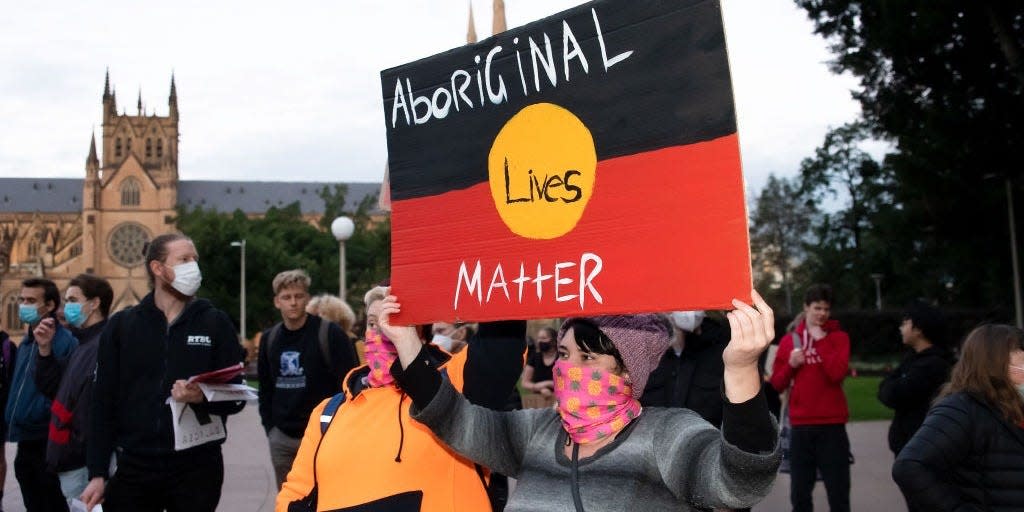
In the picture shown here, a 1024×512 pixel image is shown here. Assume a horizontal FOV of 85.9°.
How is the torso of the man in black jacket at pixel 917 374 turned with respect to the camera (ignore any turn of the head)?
to the viewer's left

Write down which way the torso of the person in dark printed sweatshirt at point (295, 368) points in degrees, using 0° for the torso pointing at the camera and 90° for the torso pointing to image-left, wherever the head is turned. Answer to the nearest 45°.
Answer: approximately 0°

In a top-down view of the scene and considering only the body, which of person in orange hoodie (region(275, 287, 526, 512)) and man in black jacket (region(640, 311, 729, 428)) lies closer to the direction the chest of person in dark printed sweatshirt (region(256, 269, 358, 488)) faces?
the person in orange hoodie

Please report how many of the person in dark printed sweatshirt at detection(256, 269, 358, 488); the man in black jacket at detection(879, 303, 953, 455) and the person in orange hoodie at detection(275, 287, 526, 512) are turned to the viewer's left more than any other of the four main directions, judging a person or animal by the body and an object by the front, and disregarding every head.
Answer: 1

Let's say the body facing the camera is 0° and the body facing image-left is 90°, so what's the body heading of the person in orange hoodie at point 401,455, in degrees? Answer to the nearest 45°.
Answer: approximately 0°

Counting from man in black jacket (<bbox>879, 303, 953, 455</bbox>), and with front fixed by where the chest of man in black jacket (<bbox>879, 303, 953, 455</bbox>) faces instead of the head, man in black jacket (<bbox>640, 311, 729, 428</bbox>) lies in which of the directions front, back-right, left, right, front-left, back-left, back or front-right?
front-left

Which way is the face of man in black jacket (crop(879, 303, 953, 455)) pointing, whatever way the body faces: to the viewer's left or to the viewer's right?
to the viewer's left

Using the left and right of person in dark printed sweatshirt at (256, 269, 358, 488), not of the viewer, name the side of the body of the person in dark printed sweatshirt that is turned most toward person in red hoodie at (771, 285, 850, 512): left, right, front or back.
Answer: left

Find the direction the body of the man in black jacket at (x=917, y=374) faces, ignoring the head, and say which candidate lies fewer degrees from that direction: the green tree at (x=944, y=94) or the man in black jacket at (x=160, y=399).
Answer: the man in black jacket

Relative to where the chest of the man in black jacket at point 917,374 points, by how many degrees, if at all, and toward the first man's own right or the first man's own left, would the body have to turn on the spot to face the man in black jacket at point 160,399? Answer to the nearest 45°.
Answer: approximately 45° to the first man's own left

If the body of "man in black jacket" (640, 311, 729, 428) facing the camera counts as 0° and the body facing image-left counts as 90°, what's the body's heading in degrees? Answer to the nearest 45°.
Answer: approximately 45°

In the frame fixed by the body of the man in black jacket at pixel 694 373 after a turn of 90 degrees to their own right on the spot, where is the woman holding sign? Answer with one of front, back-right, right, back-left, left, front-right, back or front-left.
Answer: back-left
